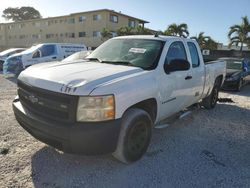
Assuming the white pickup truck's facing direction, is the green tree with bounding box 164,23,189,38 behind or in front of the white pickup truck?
behind

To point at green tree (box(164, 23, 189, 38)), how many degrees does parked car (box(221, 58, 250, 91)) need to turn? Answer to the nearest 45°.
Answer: approximately 135° to its right

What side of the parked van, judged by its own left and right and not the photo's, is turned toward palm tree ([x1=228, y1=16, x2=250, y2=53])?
back

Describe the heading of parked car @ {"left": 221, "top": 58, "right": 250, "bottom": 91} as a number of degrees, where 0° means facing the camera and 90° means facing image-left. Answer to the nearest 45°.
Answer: approximately 45°

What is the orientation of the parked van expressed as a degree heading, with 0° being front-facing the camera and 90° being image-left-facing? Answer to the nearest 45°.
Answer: approximately 45°

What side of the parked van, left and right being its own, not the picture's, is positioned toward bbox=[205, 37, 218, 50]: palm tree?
back

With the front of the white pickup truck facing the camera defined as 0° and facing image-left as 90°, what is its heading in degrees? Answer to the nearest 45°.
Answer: approximately 45°

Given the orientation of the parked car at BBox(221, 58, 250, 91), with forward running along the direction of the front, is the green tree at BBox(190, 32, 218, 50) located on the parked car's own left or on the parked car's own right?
on the parked car's own right

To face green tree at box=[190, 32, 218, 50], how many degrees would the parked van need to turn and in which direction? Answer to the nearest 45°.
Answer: approximately 180°
